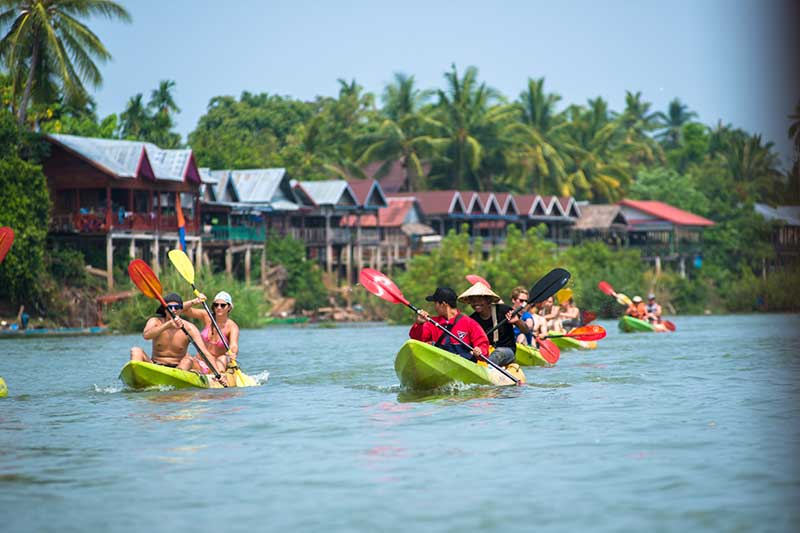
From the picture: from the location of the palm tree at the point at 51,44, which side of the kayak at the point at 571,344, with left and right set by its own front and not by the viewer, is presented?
right

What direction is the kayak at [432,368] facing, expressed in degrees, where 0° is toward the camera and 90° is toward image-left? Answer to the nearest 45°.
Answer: approximately 45°

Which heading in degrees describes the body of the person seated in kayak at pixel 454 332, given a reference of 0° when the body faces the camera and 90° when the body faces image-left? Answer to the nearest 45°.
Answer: approximately 45°

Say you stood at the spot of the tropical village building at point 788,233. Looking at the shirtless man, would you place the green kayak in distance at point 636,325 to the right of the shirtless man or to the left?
right

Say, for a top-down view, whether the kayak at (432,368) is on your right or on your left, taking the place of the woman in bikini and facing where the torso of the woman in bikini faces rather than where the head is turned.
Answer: on your left

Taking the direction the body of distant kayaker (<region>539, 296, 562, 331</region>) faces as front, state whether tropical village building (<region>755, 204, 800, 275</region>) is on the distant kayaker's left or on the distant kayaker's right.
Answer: on the distant kayaker's left

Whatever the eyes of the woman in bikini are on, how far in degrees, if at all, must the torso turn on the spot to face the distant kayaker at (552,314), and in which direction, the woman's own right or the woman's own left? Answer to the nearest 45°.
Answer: approximately 180°

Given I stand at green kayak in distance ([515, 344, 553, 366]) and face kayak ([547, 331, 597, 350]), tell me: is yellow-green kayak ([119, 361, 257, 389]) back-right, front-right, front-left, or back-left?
back-left
